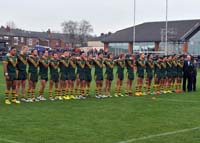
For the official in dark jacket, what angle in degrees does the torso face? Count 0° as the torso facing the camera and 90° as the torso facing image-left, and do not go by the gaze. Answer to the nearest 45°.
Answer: approximately 0°
